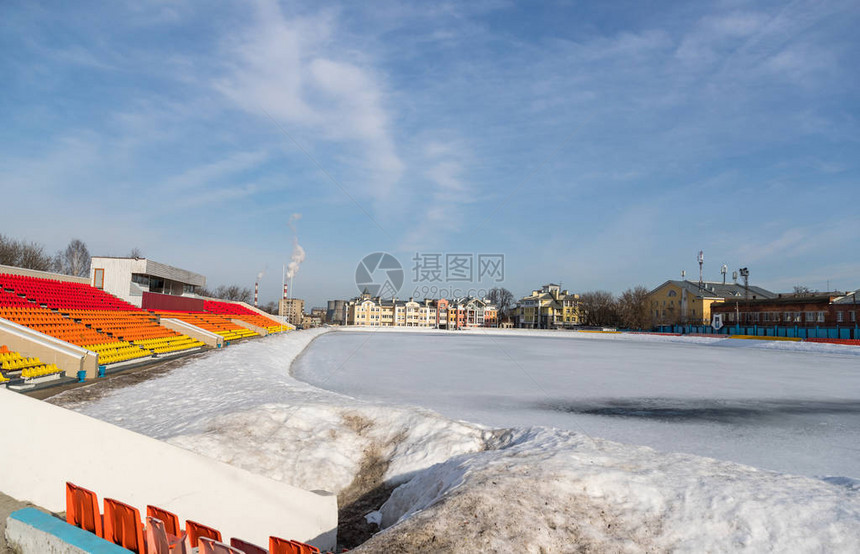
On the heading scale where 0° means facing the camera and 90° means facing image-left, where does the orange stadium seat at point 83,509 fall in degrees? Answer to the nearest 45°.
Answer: approximately 225°

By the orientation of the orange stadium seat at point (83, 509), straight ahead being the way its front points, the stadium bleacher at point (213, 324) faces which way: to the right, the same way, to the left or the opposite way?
to the right

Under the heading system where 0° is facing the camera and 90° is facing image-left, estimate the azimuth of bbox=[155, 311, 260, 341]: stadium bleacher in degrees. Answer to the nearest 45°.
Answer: approximately 315°

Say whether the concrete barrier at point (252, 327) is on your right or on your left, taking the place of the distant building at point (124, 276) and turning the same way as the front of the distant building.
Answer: on your left

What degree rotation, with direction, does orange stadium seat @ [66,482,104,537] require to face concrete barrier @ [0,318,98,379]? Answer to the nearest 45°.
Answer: approximately 45° to its left

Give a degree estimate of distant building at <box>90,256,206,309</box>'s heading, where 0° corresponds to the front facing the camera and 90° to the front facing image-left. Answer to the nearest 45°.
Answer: approximately 315°

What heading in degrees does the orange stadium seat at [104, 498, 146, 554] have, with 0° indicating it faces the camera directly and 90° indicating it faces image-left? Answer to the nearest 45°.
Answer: approximately 225°

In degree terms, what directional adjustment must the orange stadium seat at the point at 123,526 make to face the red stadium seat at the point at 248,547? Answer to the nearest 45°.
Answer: approximately 90° to its right

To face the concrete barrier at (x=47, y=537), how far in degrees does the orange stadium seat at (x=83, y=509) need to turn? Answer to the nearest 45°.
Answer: approximately 180°

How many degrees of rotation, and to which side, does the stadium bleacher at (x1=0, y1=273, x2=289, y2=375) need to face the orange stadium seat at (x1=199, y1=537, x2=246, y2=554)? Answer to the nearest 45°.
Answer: approximately 45° to its right

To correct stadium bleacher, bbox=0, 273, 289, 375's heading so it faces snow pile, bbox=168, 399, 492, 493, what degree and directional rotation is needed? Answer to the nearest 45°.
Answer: approximately 45° to its right

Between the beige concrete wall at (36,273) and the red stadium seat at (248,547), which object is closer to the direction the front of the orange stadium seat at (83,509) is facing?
the beige concrete wall

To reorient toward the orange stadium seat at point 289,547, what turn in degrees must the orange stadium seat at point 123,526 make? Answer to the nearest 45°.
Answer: approximately 90° to its right
